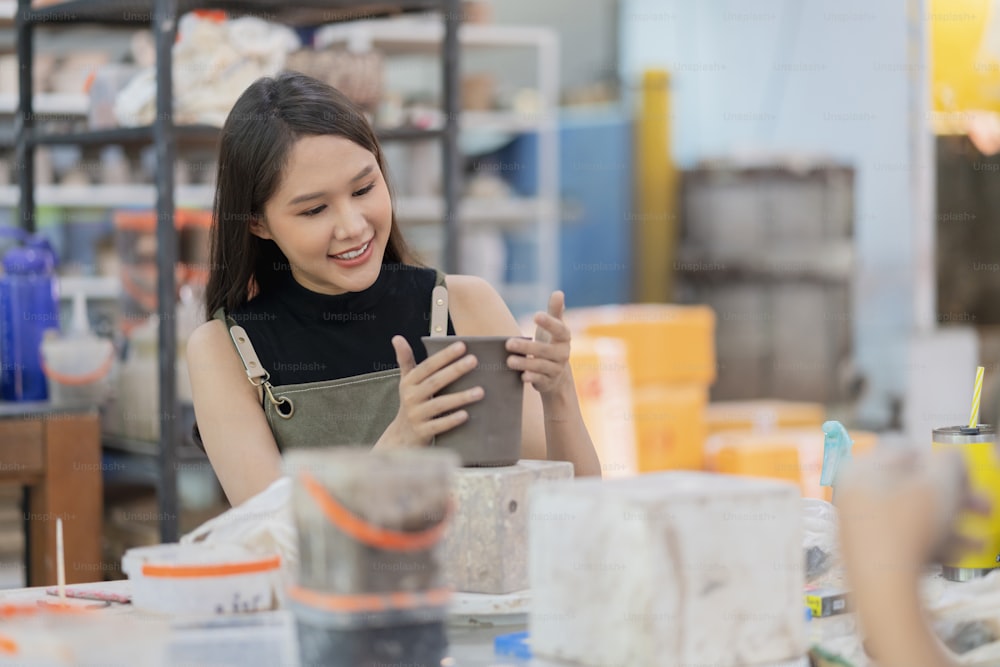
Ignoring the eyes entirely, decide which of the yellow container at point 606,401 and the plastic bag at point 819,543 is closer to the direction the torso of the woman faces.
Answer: the plastic bag

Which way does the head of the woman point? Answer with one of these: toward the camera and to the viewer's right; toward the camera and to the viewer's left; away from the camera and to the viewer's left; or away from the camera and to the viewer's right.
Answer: toward the camera and to the viewer's right

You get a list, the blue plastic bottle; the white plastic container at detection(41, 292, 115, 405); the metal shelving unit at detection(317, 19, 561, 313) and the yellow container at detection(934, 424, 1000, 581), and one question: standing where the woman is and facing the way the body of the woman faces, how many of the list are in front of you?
1

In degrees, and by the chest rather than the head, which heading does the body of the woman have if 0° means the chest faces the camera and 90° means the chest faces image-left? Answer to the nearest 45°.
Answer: approximately 315°

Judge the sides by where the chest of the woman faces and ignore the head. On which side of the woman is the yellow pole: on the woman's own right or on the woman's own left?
on the woman's own left

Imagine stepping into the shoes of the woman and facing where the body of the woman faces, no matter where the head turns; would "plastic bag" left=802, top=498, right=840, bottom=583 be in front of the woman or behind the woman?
in front

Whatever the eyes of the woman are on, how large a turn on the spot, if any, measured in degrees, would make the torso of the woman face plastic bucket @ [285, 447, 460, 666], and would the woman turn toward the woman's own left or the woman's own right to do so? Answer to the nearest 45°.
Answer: approximately 45° to the woman's own right

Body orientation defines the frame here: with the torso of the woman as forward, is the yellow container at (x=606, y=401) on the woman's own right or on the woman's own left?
on the woman's own left

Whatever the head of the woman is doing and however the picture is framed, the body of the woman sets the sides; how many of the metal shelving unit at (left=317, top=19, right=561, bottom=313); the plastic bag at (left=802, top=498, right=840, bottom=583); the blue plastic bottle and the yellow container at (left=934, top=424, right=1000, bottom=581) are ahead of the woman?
2

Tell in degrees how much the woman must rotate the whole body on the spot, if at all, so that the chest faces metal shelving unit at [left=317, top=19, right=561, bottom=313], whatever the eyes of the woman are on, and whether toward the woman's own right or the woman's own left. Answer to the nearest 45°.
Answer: approximately 135° to the woman's own left

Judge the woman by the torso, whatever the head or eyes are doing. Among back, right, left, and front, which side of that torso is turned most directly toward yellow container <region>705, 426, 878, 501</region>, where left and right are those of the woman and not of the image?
left
